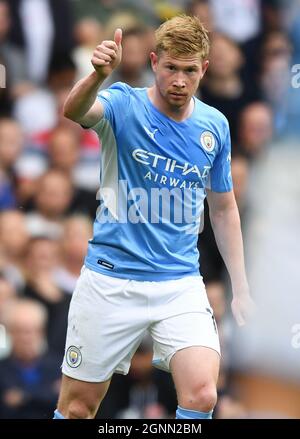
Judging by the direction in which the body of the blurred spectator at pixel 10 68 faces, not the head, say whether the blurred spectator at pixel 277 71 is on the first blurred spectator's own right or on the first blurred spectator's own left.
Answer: on the first blurred spectator's own left

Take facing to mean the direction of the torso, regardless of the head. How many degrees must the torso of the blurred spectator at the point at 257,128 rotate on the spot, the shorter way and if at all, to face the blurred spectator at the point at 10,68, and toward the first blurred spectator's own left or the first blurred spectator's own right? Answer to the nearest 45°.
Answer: approximately 90° to the first blurred spectator's own right

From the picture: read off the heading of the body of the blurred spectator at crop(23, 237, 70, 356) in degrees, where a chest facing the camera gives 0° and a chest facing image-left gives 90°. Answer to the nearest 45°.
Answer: approximately 0°

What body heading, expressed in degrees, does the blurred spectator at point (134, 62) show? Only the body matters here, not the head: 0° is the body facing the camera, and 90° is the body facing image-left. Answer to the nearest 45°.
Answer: approximately 0°
